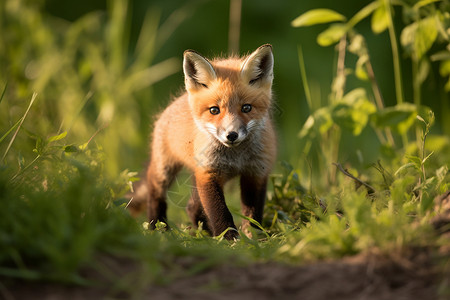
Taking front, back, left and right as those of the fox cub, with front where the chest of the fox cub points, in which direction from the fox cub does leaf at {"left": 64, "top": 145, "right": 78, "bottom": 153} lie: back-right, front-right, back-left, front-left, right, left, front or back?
right

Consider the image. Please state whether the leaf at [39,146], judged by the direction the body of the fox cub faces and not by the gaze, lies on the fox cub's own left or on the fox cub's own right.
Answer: on the fox cub's own right

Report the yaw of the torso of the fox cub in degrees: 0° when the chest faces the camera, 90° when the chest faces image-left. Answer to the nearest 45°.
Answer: approximately 315°
